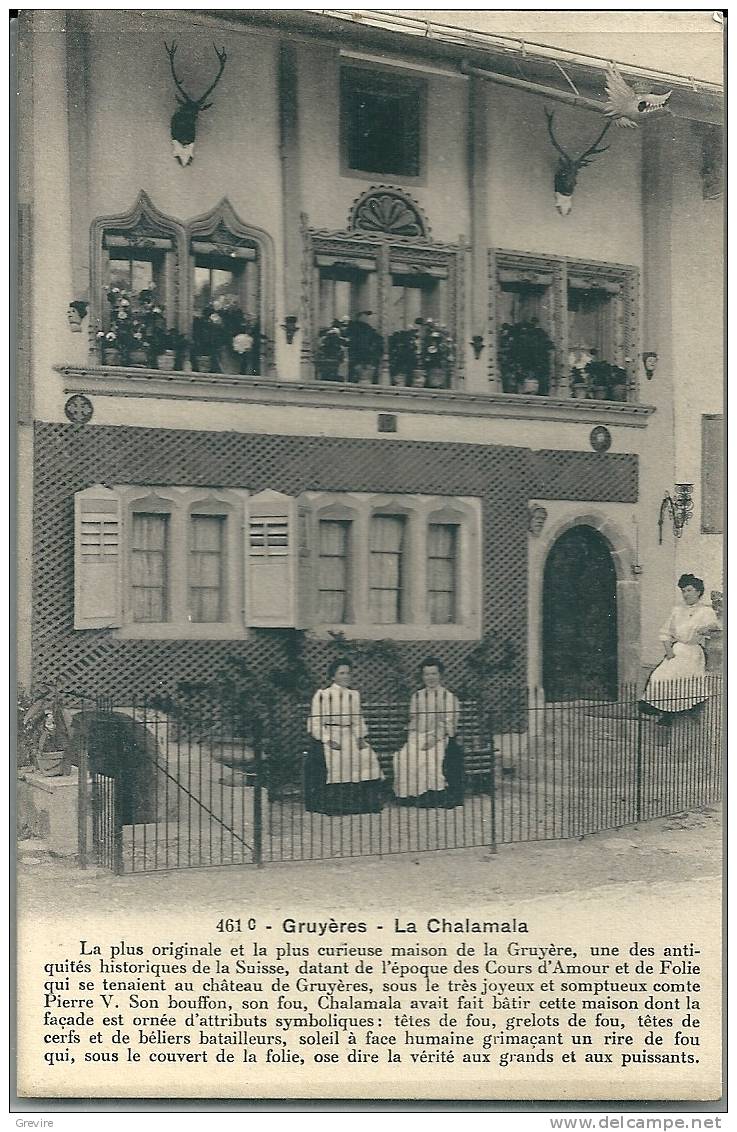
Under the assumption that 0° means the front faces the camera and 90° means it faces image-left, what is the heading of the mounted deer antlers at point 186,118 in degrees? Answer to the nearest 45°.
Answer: approximately 0°
